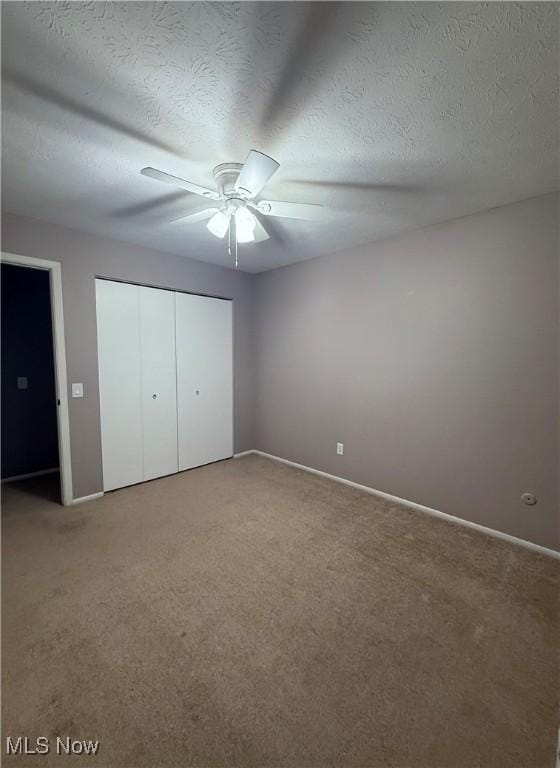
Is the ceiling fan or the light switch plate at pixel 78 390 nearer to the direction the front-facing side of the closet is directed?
the ceiling fan

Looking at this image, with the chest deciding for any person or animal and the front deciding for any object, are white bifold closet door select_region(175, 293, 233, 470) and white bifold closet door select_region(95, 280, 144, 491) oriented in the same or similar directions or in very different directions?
same or similar directions

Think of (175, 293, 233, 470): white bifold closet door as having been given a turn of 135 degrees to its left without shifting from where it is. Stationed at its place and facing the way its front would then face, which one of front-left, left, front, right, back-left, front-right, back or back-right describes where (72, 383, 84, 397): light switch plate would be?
back-left

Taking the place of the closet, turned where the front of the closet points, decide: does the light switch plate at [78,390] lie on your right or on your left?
on your right

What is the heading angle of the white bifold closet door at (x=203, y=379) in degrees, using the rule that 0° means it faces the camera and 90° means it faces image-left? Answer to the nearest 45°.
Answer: approximately 315°

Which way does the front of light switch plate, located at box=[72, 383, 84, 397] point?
toward the camera

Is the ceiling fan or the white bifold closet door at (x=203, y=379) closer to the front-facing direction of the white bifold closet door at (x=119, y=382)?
the ceiling fan

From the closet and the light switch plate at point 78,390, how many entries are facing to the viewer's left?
0

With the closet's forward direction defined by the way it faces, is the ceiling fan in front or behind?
in front

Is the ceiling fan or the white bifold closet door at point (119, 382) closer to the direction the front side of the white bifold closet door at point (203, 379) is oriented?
the ceiling fan

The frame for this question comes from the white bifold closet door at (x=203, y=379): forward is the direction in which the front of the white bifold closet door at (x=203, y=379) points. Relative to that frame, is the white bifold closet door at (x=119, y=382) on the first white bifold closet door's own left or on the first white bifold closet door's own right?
on the first white bifold closet door's own right
